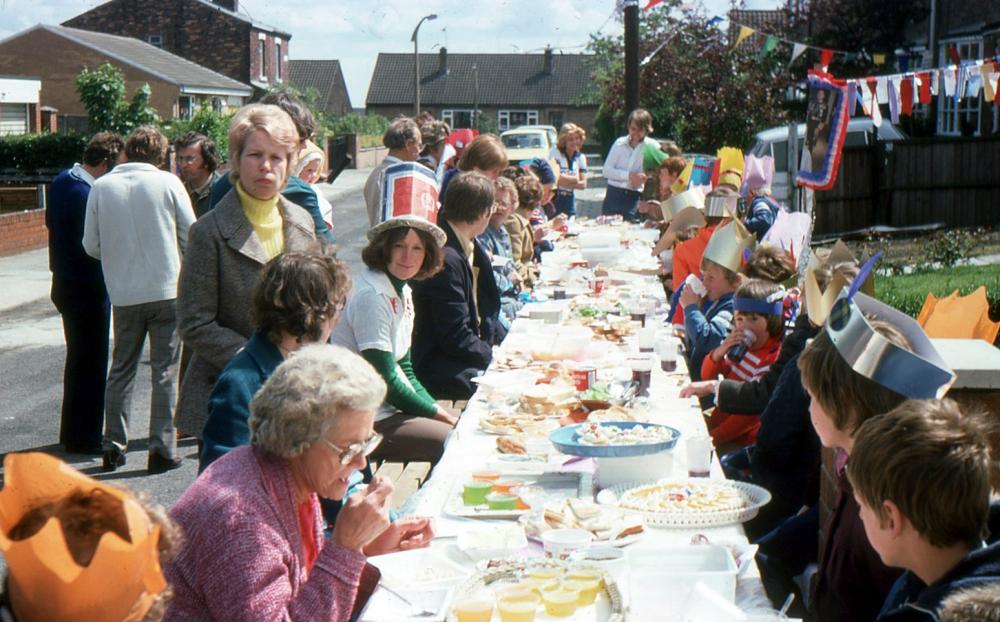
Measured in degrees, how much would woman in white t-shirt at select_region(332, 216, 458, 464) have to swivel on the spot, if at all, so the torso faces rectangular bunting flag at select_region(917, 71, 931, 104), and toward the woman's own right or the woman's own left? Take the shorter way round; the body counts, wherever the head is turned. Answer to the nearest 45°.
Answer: approximately 90° to the woman's own left

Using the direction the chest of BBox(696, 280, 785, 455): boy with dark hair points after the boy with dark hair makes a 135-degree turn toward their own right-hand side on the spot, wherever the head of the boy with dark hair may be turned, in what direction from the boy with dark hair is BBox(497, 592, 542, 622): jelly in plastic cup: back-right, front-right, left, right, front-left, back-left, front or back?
back

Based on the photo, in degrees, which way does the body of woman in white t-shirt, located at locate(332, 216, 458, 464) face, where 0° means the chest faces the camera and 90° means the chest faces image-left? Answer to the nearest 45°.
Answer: approximately 315°

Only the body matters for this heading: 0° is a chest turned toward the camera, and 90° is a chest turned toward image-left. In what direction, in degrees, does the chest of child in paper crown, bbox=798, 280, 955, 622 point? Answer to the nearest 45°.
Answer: approximately 90°

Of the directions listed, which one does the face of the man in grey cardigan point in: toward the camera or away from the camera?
away from the camera

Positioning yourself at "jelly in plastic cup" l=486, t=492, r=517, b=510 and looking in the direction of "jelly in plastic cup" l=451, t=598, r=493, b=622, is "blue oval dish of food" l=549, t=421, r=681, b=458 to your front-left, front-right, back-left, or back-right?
back-left

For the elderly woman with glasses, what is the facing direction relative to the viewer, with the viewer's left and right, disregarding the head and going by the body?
facing to the right of the viewer

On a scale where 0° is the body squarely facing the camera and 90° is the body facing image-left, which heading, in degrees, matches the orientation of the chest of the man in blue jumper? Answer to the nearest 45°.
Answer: approximately 225°

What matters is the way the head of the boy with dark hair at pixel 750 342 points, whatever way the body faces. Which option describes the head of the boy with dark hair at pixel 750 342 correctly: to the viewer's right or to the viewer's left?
to the viewer's left

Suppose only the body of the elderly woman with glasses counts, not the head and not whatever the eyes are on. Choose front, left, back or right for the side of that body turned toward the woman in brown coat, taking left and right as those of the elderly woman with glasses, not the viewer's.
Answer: left

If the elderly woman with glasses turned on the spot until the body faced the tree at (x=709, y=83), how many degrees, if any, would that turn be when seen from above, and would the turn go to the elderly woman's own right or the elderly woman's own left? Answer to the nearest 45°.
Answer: approximately 90° to the elderly woman's own left

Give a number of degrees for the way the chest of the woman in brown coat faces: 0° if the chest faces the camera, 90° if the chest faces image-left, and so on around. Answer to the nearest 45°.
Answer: approximately 315°

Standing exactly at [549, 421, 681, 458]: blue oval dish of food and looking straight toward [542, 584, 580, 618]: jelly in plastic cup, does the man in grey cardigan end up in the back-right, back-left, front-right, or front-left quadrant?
back-right

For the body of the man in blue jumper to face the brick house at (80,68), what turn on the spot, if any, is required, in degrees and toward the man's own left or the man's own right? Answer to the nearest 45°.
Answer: approximately 45° to the man's own left

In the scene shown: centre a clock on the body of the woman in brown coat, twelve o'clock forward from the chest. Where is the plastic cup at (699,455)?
The plastic cup is roughly at 12 o'clock from the woman in brown coat.

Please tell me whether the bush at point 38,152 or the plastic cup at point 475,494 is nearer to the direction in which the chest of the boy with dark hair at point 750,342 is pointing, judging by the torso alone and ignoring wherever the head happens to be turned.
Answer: the plastic cup
